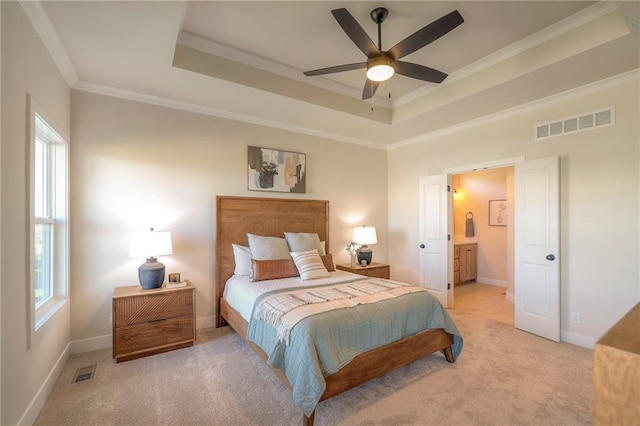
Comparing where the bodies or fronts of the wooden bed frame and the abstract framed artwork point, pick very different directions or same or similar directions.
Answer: same or similar directions

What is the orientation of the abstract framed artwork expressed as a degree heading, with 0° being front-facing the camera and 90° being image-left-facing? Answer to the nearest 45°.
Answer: approximately 315°

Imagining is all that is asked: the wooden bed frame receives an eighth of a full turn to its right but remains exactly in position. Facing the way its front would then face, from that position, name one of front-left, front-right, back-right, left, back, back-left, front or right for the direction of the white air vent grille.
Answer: left

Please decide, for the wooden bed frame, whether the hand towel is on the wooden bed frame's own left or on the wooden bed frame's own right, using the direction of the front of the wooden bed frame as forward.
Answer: on the wooden bed frame's own left

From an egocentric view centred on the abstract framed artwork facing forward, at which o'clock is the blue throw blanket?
The blue throw blanket is roughly at 1 o'clock from the abstract framed artwork.

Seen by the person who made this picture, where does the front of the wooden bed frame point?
facing the viewer and to the right of the viewer

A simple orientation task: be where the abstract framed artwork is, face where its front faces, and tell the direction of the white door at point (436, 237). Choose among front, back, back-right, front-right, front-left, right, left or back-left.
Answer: front-left

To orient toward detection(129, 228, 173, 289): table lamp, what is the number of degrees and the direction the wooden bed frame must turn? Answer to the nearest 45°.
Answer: approximately 90° to its right

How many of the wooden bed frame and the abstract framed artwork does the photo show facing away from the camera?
0
